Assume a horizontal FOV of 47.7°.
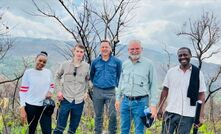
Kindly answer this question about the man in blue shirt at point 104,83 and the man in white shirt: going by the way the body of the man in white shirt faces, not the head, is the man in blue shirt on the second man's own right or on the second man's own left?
on the second man's own right

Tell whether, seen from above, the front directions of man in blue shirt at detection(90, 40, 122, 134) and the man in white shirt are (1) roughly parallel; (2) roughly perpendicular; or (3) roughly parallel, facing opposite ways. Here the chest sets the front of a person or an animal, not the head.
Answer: roughly parallel

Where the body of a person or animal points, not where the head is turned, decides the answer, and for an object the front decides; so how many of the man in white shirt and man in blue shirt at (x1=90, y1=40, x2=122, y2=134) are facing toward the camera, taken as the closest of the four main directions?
2

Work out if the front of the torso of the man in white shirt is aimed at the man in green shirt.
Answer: no

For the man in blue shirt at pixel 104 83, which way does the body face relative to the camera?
toward the camera
